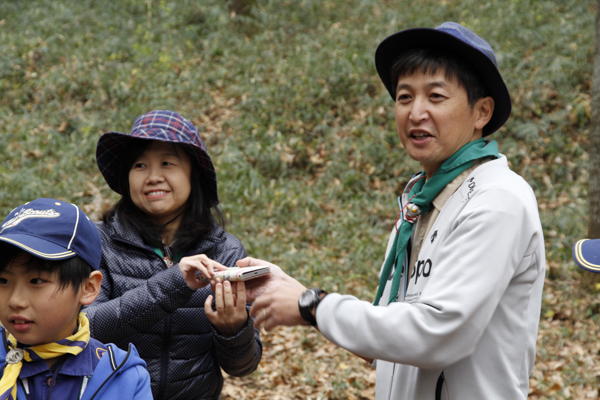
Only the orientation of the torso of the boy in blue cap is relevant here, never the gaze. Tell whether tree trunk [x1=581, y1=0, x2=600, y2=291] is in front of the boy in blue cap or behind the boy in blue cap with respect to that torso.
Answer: behind

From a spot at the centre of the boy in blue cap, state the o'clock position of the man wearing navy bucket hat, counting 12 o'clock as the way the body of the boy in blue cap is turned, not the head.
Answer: The man wearing navy bucket hat is roughly at 8 o'clock from the boy in blue cap.

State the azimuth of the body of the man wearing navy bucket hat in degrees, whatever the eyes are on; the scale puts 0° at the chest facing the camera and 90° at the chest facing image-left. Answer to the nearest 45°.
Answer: approximately 45°

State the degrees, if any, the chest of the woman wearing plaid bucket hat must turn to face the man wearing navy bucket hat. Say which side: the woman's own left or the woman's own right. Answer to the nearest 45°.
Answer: approximately 45° to the woman's own left

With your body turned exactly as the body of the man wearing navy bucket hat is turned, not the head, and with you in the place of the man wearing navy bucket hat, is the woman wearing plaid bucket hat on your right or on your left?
on your right

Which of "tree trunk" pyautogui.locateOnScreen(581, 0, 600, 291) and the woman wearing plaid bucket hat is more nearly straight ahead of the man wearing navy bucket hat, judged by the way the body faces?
the woman wearing plaid bucket hat

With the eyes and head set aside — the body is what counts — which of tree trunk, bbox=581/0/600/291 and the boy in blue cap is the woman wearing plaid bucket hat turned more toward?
the boy in blue cap
